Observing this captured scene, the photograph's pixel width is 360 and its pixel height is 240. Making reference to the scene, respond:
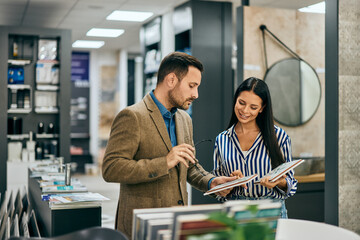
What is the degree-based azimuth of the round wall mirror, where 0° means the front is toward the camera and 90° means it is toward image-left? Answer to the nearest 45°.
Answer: approximately 0°

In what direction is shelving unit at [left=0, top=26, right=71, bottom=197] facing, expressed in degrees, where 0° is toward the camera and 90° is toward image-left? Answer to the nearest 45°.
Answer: approximately 0°

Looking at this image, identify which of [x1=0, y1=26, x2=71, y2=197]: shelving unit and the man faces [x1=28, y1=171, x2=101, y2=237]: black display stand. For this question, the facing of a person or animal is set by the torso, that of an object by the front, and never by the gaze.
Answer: the shelving unit

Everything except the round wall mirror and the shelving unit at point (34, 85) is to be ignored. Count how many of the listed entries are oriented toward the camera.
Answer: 2

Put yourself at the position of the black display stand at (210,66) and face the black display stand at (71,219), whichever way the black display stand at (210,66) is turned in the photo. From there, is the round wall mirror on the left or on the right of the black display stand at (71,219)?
left

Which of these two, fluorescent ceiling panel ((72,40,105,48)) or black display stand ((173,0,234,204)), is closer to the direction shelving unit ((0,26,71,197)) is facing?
the black display stand

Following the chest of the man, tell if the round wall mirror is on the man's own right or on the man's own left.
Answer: on the man's own left

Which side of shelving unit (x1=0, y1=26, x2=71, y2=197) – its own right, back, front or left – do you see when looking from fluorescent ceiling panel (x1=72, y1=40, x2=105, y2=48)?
back

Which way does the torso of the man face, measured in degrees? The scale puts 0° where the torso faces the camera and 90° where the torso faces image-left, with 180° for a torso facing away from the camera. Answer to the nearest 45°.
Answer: approximately 315°
